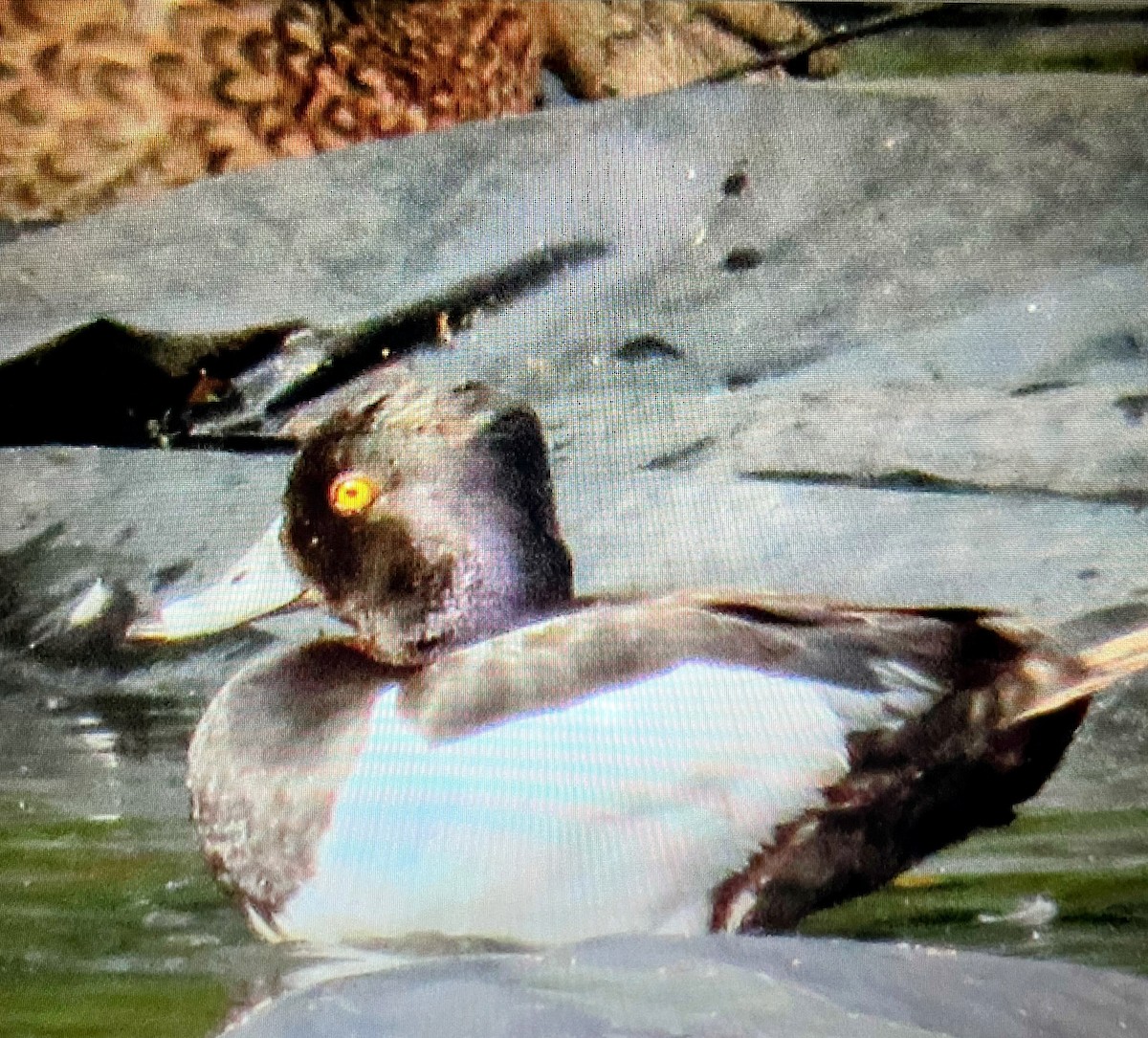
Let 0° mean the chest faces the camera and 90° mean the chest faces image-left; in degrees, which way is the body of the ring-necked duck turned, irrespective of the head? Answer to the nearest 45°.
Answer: approximately 90°
